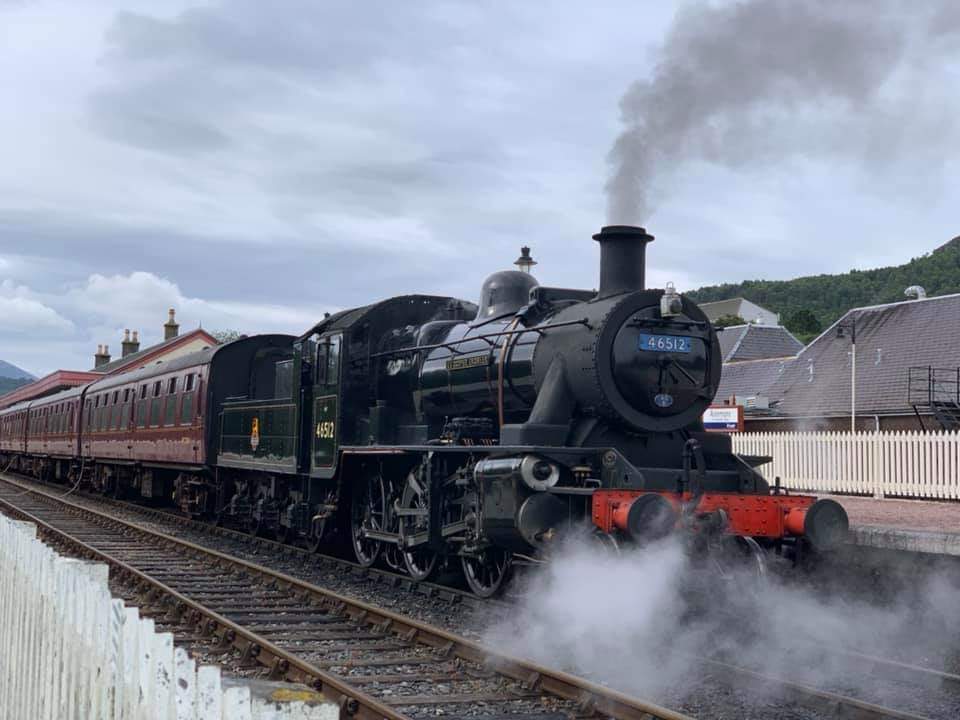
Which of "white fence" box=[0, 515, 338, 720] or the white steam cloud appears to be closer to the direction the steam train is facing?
the white steam cloud

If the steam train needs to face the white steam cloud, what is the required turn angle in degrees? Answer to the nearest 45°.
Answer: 0° — it already faces it

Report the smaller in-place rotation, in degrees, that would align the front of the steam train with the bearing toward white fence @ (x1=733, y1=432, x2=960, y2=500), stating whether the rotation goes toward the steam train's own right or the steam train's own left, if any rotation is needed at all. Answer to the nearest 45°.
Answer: approximately 90° to the steam train's own left

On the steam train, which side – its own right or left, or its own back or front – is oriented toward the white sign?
left

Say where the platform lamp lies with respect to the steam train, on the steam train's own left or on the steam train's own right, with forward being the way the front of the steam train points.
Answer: on the steam train's own left

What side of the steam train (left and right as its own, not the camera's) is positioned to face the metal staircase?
left

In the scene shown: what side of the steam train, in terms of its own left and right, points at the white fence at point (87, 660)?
right

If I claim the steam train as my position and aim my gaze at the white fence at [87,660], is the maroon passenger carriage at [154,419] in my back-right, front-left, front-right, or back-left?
back-right

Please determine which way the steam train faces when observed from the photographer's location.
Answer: facing the viewer and to the right of the viewer

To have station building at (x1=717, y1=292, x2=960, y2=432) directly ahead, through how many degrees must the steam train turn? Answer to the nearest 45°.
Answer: approximately 90° to its left
